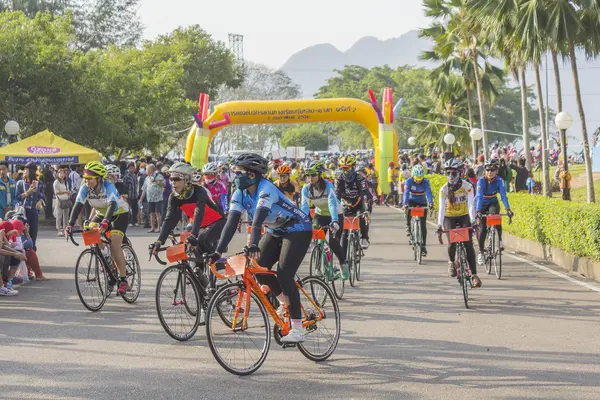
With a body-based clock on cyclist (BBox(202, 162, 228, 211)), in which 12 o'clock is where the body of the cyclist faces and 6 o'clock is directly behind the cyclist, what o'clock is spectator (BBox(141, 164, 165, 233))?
The spectator is roughly at 4 o'clock from the cyclist.

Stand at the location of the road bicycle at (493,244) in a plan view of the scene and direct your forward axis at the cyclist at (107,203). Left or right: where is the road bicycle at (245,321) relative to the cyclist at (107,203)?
left

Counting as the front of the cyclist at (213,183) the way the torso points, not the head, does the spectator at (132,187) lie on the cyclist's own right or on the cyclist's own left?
on the cyclist's own right

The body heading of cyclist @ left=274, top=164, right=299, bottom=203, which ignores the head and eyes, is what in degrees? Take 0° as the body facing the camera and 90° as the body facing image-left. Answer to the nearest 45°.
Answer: approximately 45°

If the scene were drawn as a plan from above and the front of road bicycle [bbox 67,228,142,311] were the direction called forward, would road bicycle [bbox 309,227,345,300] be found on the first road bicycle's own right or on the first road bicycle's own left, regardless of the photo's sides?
on the first road bicycle's own left

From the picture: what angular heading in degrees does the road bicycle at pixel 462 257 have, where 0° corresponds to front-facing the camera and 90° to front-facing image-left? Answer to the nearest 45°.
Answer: approximately 0°
